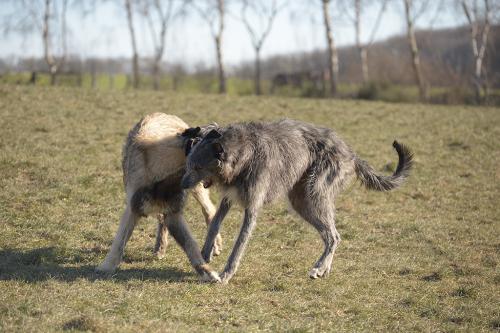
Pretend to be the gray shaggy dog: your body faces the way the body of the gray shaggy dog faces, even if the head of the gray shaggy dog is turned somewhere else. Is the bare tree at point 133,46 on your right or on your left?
on your right

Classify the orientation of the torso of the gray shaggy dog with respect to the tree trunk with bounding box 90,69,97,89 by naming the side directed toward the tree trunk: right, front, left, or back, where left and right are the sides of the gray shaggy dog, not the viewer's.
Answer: right

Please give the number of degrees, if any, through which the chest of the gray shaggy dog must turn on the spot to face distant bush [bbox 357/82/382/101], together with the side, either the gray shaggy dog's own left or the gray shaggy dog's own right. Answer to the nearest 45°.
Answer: approximately 90° to the gray shaggy dog's own right

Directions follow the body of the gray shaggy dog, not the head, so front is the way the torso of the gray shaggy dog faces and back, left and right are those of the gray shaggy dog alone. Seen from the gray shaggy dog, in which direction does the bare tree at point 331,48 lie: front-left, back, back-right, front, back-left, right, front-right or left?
right

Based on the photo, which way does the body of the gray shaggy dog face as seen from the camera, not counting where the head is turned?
to the viewer's left
